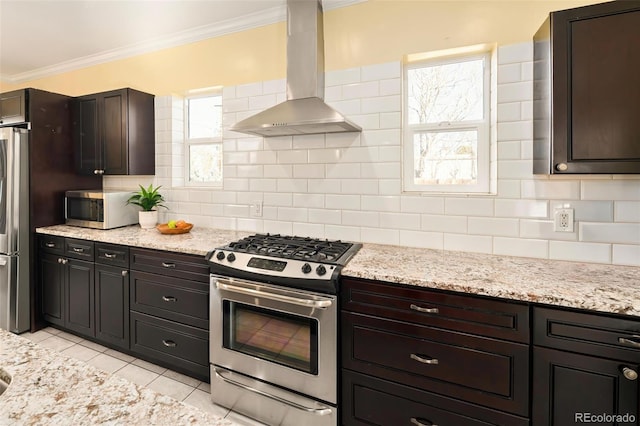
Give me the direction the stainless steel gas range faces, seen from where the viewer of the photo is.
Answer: facing the viewer and to the left of the viewer

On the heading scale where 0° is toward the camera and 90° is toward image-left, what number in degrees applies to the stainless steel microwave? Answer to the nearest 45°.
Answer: approximately 45°

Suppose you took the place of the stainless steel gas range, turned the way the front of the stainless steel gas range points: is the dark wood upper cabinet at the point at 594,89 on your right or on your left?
on your left

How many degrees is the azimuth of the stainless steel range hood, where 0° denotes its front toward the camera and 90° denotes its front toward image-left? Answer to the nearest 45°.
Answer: approximately 45°

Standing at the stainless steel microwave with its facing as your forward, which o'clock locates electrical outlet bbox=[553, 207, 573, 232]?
The electrical outlet is roughly at 9 o'clock from the stainless steel microwave.

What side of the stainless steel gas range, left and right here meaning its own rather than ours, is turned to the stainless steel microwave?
right

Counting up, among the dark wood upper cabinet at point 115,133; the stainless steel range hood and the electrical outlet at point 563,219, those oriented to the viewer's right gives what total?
0

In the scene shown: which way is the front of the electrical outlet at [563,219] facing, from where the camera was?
facing the viewer

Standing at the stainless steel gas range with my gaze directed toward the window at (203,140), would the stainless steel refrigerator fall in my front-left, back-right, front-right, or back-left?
front-left

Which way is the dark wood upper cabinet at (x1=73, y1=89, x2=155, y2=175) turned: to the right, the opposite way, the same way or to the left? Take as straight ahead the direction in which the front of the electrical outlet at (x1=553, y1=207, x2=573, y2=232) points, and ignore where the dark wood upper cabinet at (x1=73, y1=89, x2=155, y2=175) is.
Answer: the same way

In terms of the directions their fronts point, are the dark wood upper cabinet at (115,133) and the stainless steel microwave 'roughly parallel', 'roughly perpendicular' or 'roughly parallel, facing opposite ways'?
roughly parallel
